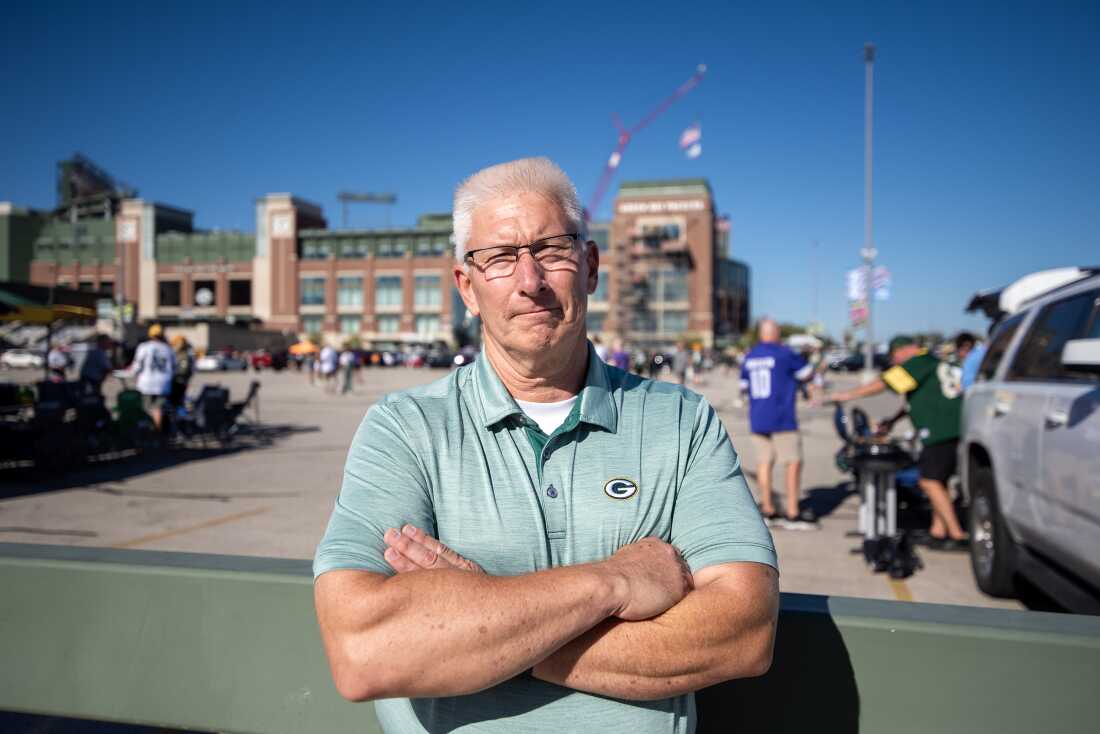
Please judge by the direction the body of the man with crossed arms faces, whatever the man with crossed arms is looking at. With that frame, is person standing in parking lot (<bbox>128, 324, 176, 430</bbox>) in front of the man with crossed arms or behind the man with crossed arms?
behind

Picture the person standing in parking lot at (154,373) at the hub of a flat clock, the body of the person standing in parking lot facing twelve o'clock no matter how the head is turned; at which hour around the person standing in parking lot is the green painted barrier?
The green painted barrier is roughly at 6 o'clock from the person standing in parking lot.

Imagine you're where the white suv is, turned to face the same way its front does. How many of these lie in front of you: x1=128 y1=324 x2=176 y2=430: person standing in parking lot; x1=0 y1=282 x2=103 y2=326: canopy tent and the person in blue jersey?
0

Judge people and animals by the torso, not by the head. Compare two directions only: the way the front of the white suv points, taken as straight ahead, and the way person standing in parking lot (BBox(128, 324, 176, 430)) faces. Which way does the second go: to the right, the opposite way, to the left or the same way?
the opposite way

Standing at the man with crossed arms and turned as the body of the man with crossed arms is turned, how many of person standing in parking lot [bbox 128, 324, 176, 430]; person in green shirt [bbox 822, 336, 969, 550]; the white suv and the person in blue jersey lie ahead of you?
0

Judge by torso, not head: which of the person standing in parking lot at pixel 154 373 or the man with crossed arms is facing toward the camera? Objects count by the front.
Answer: the man with crossed arms

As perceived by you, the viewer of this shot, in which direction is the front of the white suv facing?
facing the viewer and to the right of the viewer

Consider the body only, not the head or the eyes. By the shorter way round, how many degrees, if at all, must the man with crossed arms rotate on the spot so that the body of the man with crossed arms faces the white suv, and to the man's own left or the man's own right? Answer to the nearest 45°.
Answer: approximately 135° to the man's own left

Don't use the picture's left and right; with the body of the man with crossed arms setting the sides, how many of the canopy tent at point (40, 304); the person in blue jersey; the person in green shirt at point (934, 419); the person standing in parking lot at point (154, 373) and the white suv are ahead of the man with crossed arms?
0

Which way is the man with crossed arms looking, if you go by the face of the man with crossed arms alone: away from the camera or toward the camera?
toward the camera

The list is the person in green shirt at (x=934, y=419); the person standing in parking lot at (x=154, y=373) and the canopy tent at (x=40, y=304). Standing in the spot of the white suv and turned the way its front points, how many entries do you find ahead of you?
0

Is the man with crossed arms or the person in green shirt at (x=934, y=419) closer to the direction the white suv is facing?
the man with crossed arms

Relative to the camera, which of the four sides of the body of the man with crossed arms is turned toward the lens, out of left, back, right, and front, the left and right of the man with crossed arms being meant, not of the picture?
front

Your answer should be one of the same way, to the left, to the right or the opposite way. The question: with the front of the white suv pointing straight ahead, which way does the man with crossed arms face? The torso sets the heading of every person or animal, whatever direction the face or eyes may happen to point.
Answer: the same way

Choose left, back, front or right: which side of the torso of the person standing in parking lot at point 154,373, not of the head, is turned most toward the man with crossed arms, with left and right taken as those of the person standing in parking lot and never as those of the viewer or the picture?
back

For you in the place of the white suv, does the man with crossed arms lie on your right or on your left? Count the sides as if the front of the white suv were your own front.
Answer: on your right

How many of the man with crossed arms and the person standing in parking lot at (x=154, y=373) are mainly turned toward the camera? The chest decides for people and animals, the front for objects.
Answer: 1

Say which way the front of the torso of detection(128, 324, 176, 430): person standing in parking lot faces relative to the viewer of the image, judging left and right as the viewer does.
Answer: facing away from the viewer
